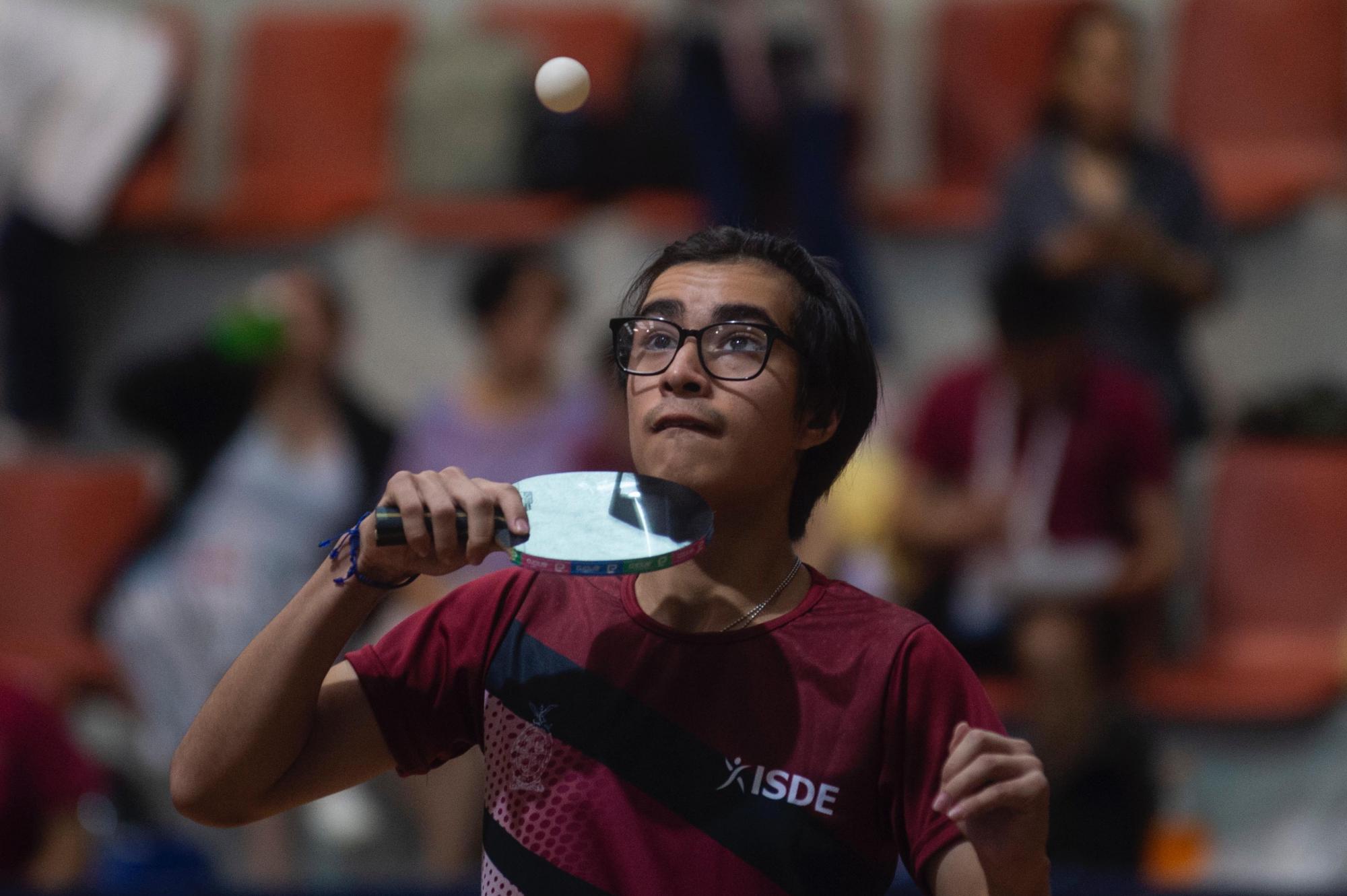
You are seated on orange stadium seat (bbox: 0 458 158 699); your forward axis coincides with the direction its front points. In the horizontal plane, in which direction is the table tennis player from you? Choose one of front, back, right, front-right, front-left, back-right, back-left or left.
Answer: front

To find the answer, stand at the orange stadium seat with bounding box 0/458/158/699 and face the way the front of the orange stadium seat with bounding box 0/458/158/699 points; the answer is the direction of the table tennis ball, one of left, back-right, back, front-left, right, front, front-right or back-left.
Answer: front

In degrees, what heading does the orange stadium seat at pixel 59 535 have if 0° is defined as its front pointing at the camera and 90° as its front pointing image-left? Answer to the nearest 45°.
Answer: approximately 0°

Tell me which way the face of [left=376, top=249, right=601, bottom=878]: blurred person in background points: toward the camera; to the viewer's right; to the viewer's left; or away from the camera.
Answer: toward the camera

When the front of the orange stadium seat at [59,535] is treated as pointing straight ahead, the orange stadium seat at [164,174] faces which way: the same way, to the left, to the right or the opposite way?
the same way

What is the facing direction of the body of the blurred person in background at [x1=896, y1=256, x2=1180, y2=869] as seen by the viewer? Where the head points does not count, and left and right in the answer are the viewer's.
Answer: facing the viewer

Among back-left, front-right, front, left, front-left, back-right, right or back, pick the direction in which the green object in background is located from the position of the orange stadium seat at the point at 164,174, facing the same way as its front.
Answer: front

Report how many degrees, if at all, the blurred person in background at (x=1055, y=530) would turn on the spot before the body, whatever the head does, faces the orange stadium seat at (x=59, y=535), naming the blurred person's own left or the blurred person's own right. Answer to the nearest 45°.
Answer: approximately 90° to the blurred person's own right

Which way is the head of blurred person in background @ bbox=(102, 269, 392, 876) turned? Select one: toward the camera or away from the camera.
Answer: toward the camera

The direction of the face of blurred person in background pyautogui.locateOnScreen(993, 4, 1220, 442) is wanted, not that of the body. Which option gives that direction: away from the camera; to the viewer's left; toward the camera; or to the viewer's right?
toward the camera

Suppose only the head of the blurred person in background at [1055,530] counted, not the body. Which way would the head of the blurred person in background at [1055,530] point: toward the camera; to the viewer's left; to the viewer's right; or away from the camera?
toward the camera

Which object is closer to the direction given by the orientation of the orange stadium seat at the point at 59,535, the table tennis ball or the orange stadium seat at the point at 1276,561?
the table tennis ball

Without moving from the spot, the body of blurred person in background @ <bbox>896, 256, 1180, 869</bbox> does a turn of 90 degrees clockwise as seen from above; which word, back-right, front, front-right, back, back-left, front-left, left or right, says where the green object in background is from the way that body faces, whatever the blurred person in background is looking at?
front

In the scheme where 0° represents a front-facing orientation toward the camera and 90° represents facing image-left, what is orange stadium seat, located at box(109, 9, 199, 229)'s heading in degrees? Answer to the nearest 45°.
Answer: approximately 0°

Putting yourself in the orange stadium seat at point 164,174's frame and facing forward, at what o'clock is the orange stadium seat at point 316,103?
the orange stadium seat at point 316,103 is roughly at 9 o'clock from the orange stadium seat at point 164,174.

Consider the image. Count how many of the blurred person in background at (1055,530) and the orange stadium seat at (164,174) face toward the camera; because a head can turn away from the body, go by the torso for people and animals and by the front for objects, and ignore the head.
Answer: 2
